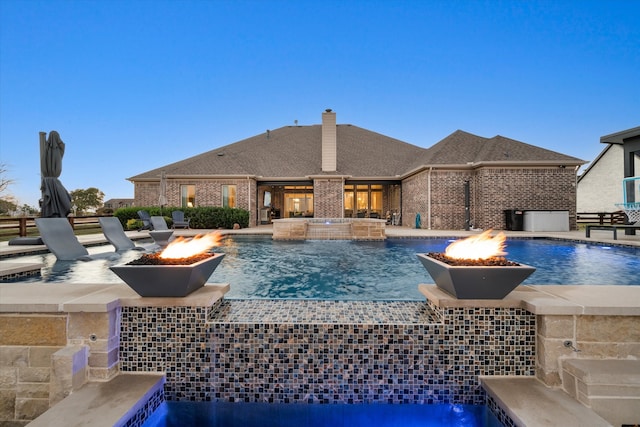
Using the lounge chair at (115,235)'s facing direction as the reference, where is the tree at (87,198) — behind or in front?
behind

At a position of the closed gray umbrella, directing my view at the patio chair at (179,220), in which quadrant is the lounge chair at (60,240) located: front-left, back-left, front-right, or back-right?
back-right

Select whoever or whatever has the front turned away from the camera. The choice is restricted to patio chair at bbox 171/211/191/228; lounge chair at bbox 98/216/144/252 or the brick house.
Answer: the brick house

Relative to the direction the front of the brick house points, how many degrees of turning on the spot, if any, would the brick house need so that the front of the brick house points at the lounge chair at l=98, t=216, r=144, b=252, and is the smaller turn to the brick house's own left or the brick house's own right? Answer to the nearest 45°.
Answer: approximately 135° to the brick house's own left

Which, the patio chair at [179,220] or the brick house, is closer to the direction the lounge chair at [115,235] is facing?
the brick house

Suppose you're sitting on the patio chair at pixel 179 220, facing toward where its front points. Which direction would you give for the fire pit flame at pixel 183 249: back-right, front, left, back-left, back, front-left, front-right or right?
front-right

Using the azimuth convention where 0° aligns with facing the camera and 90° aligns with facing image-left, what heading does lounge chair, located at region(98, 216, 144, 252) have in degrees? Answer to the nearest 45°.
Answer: approximately 315°

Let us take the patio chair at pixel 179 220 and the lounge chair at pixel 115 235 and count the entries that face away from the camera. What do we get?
0

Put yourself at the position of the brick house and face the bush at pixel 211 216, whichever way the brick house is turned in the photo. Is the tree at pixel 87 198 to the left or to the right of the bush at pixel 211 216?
right

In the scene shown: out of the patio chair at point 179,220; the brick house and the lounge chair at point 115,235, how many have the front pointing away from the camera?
1

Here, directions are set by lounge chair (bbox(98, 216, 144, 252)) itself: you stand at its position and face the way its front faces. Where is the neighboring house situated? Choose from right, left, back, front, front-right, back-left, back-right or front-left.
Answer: front-left

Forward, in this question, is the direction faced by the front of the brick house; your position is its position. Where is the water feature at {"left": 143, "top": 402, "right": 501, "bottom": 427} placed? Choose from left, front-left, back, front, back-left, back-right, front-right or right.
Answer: back

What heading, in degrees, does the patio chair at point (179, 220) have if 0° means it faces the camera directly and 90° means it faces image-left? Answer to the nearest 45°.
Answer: approximately 315°
